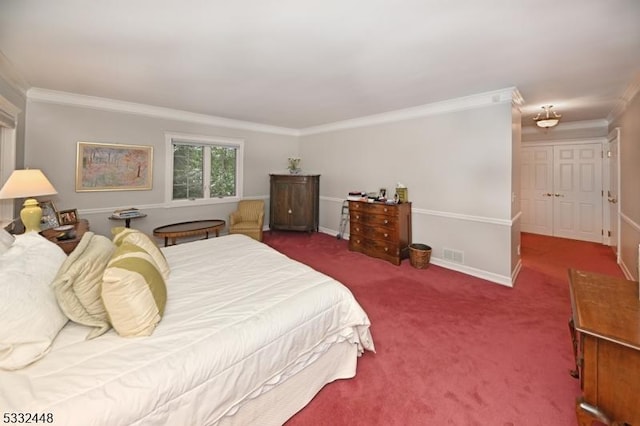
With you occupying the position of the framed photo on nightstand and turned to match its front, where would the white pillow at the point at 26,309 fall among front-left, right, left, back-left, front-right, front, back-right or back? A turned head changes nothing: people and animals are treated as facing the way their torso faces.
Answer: front-right

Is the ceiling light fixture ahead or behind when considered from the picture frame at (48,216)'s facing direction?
ahead

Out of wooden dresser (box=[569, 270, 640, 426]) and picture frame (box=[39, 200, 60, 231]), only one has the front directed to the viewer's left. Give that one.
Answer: the wooden dresser

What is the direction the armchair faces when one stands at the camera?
facing the viewer and to the left of the viewer

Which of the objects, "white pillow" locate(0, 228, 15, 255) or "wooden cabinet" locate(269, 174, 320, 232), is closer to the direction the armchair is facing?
the white pillow

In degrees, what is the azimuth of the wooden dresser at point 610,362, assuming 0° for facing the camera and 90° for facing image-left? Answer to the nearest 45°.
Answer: approximately 90°

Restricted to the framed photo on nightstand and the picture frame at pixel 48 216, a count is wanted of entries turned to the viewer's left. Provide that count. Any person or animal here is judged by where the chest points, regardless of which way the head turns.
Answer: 0

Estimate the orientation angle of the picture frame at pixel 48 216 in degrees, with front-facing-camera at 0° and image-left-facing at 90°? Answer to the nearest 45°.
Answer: approximately 315°

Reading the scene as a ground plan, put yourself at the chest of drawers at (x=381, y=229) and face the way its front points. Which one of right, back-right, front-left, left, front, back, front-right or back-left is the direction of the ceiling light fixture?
back-left

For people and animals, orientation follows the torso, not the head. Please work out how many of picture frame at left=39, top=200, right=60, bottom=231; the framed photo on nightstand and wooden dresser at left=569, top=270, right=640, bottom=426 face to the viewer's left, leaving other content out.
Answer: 1

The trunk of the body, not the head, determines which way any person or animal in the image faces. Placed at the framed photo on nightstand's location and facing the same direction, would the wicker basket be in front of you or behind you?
in front
